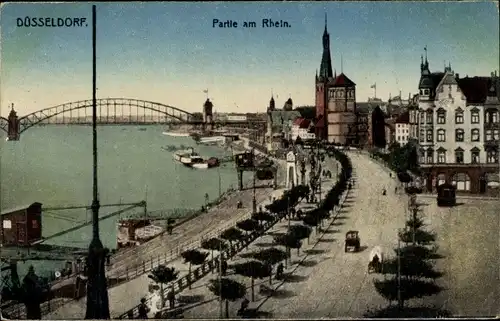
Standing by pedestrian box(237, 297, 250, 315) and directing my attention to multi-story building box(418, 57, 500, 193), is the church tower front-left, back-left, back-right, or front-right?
front-left

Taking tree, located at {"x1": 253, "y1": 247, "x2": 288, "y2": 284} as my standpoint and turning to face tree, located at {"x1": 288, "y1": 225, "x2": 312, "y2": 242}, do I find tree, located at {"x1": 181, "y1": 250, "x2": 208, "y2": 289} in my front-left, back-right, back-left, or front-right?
back-left

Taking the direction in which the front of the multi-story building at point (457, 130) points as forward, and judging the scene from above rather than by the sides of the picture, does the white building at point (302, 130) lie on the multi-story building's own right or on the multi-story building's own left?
on the multi-story building's own right
